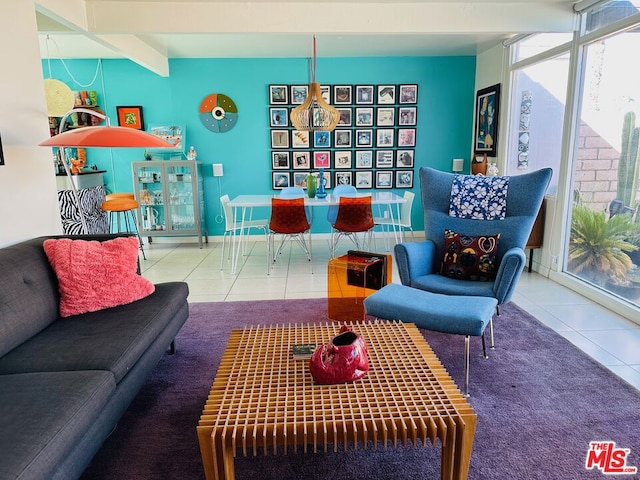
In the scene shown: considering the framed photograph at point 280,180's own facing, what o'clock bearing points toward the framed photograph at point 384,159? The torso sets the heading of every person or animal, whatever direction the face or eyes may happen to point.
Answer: the framed photograph at point 384,159 is roughly at 9 o'clock from the framed photograph at point 280,180.

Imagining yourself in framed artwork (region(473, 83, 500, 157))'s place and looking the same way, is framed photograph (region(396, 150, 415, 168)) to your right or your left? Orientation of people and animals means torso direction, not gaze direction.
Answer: on your right

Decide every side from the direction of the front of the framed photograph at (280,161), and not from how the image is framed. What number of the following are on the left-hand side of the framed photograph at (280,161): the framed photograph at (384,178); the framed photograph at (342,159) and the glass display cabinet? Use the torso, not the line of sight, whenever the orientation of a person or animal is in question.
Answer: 2

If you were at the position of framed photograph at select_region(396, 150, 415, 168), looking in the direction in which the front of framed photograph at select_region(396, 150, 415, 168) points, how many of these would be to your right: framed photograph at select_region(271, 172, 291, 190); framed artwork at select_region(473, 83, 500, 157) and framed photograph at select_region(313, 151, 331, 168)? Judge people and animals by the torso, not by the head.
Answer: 2

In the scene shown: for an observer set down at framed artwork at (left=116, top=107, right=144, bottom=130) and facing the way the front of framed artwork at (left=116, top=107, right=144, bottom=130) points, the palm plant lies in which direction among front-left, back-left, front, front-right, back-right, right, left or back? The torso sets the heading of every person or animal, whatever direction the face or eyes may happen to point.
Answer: front-left

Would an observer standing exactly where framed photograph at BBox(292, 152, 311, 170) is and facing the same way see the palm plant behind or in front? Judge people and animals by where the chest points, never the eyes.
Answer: in front

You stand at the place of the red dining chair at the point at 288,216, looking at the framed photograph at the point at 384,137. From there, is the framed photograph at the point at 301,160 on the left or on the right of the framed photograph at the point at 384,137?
left

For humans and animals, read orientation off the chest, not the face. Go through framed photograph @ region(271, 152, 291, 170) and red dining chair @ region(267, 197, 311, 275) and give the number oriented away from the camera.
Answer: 1

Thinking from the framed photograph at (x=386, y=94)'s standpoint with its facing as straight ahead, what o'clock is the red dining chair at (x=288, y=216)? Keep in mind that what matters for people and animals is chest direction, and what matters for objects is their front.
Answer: The red dining chair is roughly at 1 o'clock from the framed photograph.

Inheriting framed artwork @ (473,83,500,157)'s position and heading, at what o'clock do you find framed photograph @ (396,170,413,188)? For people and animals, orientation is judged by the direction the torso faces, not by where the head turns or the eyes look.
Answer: framed photograph @ (396,170,413,188) is roughly at 2 o'clock from framed artwork @ (473,83,500,157).
